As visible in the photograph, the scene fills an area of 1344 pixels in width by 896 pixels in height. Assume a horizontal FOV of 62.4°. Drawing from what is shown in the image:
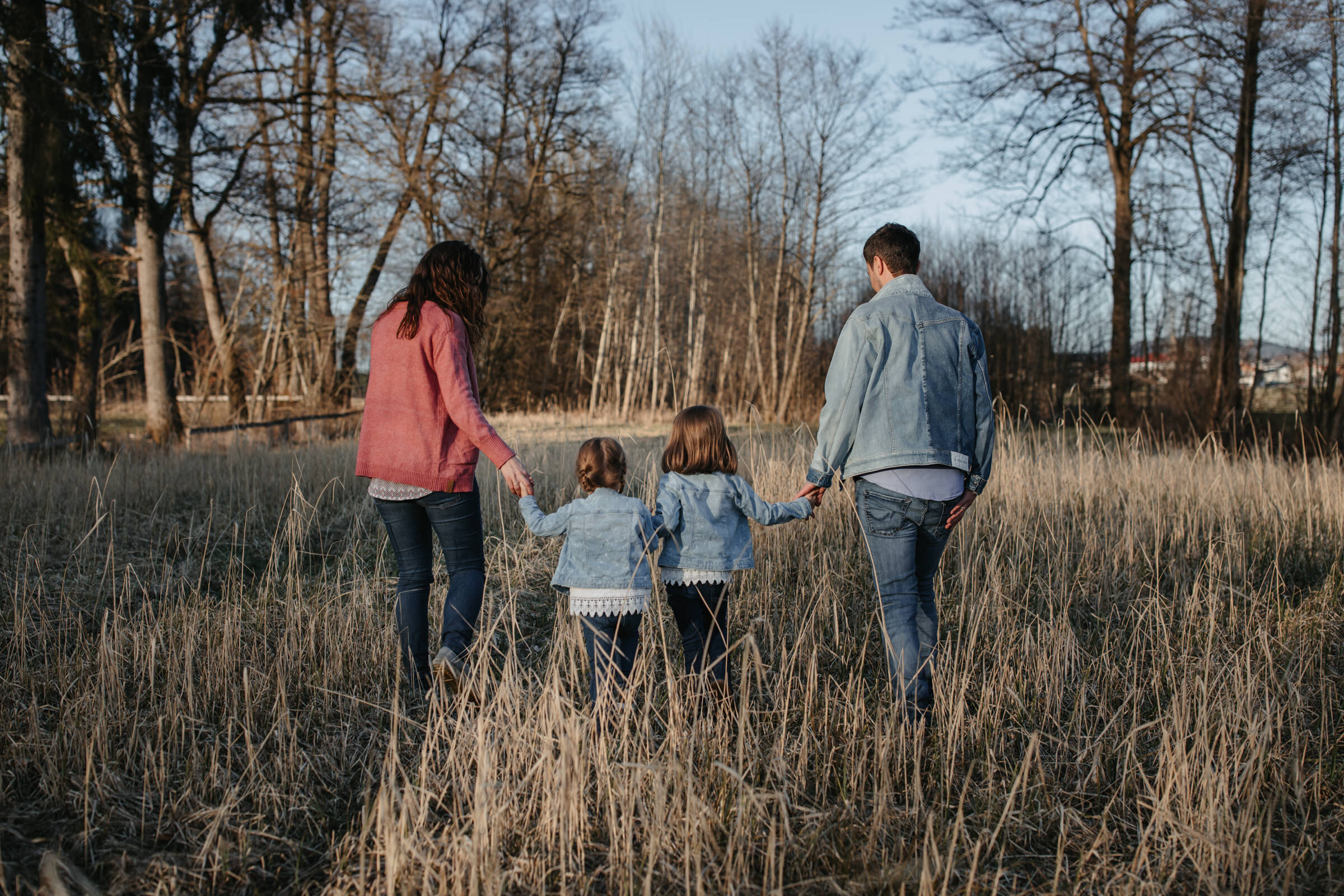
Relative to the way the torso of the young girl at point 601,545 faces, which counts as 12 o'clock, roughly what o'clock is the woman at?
The woman is roughly at 10 o'clock from the young girl.

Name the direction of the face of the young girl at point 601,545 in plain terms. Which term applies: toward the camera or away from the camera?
away from the camera

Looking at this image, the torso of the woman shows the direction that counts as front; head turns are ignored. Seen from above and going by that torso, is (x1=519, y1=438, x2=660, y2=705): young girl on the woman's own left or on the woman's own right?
on the woman's own right

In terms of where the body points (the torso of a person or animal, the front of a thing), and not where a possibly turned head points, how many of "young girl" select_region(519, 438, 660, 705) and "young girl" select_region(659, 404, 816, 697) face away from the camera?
2

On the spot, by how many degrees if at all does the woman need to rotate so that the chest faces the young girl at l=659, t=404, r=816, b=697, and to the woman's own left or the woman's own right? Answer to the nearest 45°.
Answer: approximately 45° to the woman's own right

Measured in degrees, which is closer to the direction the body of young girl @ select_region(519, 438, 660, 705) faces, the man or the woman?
the woman

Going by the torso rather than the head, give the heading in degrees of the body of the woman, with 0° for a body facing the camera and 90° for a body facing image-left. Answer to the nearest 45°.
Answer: approximately 225°

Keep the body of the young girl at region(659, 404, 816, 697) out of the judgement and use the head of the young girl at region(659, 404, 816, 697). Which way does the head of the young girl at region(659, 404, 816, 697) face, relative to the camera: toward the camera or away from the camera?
away from the camera

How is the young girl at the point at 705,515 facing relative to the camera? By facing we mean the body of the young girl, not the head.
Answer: away from the camera

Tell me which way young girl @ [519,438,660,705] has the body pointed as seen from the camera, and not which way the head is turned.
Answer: away from the camera
